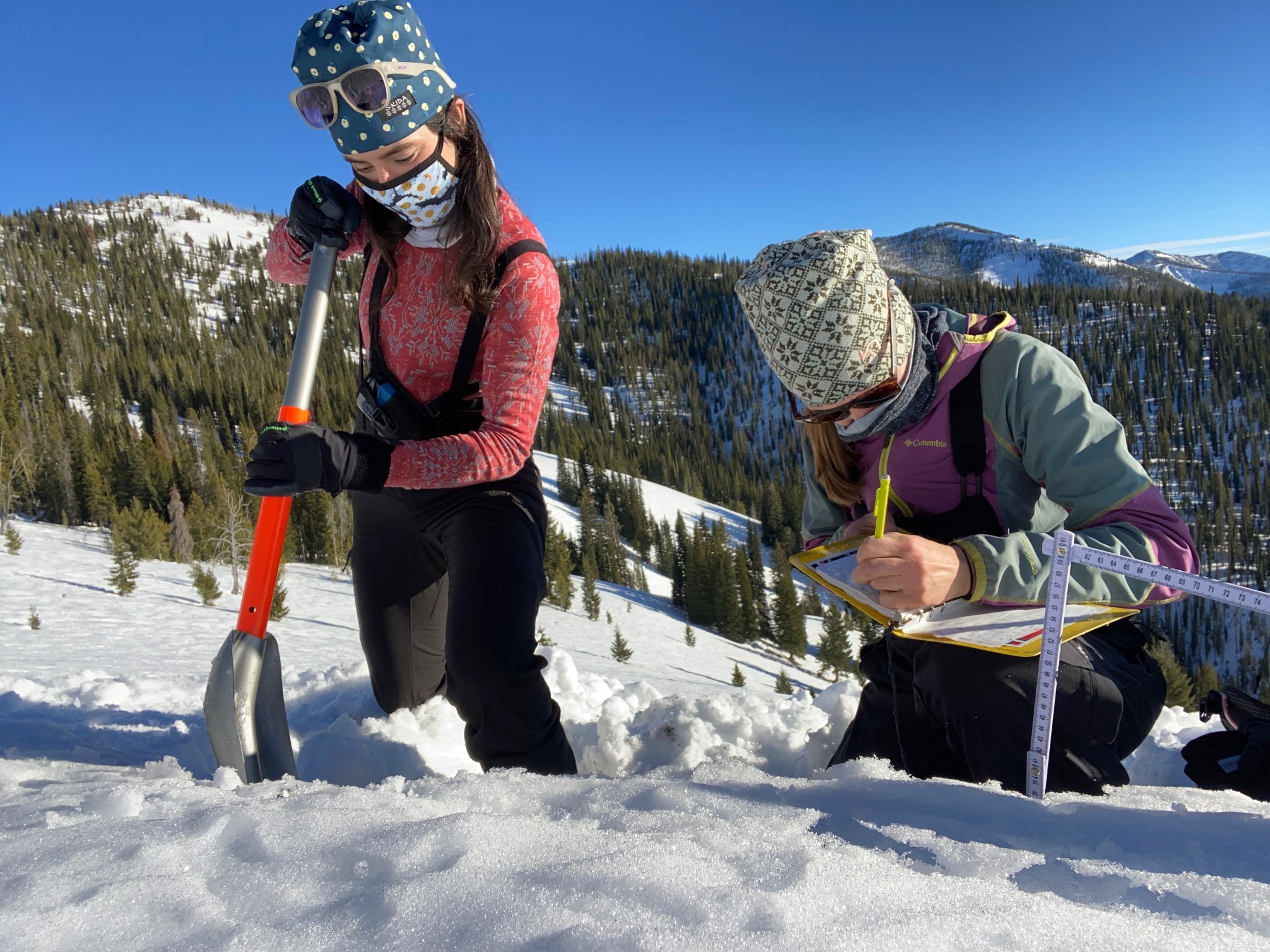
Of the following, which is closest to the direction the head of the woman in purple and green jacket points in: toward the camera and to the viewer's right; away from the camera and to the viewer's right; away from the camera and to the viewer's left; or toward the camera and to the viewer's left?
toward the camera and to the viewer's left

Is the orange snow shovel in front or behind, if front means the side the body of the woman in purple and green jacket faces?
in front

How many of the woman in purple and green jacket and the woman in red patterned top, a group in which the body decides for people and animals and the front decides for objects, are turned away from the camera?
0

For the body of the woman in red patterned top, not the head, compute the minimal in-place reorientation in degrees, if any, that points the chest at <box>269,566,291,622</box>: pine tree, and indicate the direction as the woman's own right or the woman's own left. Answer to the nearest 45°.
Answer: approximately 135° to the woman's own right

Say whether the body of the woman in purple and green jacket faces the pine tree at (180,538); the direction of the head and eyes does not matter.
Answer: no

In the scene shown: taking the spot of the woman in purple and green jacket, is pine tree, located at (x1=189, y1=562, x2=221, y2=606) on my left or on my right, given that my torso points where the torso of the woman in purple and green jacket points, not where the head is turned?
on my right

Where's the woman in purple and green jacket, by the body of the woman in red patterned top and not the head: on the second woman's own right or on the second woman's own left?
on the second woman's own left

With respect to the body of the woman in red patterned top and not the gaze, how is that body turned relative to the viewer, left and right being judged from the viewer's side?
facing the viewer and to the left of the viewer

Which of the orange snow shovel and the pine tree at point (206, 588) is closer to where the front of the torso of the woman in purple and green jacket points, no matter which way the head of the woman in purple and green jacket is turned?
the orange snow shovel

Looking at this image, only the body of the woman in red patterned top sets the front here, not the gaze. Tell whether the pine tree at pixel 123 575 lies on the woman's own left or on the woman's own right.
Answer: on the woman's own right

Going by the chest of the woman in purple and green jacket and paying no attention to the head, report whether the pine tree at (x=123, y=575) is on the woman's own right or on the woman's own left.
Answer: on the woman's own right

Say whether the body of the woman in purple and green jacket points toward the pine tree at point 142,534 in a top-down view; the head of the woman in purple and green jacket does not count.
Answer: no

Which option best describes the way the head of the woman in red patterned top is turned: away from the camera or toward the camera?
toward the camera
